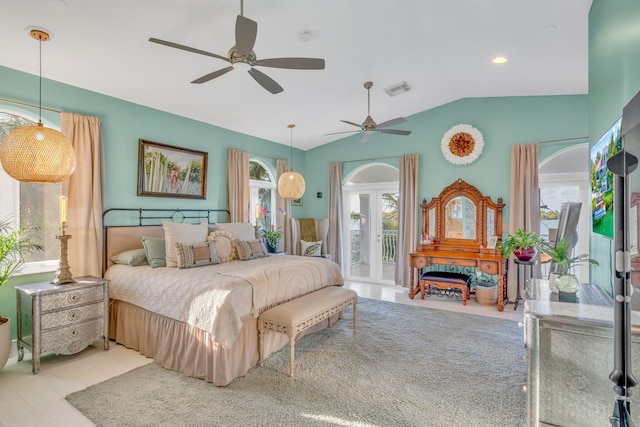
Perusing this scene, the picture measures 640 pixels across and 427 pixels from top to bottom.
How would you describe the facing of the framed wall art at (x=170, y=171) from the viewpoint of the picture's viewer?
facing the viewer and to the right of the viewer

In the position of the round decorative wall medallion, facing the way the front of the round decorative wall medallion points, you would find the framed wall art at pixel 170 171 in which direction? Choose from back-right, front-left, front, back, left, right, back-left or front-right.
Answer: front-right

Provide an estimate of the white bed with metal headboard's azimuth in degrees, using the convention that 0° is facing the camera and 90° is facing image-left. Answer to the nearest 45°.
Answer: approximately 315°

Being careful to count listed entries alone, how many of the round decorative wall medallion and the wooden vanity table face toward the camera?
2

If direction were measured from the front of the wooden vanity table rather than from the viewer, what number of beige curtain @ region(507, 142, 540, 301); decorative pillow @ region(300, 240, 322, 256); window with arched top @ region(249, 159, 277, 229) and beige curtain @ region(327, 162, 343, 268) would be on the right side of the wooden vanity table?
3

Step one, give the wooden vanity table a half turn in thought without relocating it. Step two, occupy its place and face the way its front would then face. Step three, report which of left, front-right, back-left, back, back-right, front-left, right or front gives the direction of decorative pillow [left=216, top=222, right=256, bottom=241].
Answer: back-left

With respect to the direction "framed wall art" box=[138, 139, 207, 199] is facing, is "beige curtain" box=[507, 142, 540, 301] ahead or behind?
ahead

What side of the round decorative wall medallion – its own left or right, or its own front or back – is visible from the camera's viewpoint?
front

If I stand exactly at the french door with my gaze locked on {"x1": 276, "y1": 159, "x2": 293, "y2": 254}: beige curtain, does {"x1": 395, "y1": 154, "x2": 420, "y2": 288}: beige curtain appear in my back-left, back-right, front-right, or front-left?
back-left

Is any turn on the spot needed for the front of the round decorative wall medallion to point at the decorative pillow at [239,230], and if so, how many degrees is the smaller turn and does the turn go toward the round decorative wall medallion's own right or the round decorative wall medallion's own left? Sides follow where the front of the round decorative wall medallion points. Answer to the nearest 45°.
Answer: approximately 45° to the round decorative wall medallion's own right

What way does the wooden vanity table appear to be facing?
toward the camera

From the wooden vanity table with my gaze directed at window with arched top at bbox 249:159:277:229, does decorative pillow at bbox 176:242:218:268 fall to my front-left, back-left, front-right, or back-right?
front-left

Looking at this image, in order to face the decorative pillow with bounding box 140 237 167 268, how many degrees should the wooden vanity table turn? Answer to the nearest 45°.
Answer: approximately 45° to its right

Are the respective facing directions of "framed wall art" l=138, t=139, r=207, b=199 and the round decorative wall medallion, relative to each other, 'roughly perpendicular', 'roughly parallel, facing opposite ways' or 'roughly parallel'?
roughly perpendicular

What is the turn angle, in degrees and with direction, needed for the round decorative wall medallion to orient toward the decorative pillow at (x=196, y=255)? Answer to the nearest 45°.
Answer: approximately 45° to its right

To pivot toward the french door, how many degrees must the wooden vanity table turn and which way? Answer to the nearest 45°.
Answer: approximately 90° to its right

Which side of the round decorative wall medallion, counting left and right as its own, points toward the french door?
right
